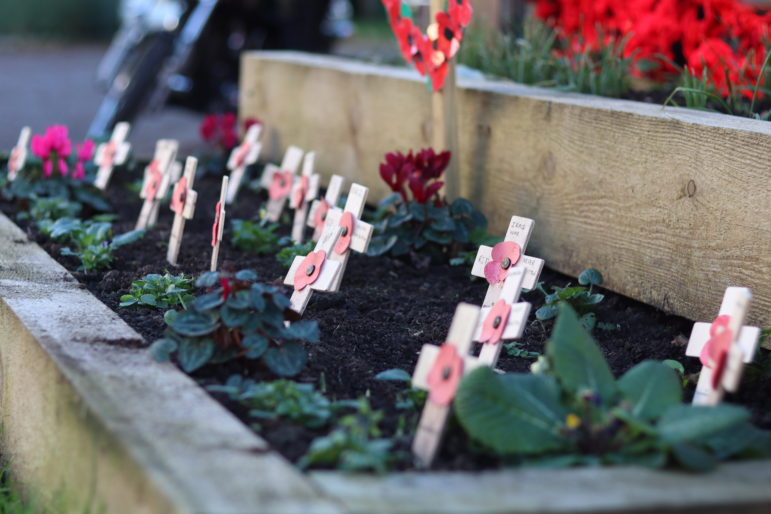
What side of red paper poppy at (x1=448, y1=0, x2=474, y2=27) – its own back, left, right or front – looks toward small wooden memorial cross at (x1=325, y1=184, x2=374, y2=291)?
front

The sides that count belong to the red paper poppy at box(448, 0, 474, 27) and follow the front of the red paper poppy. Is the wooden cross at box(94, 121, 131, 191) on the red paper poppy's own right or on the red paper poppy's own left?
on the red paper poppy's own right

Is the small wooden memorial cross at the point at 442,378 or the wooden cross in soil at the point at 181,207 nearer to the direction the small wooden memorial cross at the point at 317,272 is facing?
the small wooden memorial cross

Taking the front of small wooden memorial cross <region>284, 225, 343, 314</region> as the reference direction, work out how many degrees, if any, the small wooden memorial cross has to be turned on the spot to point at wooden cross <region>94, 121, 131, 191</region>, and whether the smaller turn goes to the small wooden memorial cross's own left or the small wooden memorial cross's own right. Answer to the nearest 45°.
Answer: approximately 90° to the small wooden memorial cross's own right

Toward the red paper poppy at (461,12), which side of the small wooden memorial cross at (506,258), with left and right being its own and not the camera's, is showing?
back

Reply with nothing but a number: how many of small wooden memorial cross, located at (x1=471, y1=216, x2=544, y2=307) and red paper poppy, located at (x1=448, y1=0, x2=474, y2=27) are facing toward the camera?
2

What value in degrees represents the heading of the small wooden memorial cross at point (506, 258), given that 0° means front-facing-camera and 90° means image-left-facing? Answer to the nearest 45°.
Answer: approximately 0°

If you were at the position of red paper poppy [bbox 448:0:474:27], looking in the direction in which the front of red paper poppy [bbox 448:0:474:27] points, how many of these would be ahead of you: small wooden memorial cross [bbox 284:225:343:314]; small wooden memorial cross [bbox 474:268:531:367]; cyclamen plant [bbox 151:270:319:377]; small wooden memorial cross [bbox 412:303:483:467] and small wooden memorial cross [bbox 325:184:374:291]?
5

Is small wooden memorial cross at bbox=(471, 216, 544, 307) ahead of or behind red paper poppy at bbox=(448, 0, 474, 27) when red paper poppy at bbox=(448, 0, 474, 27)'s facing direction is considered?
ahead

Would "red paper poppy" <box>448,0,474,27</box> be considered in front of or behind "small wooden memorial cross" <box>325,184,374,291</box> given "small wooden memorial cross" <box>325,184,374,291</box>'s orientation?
behind

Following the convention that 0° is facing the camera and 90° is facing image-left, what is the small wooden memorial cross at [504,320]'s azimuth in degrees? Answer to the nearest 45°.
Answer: approximately 45°
